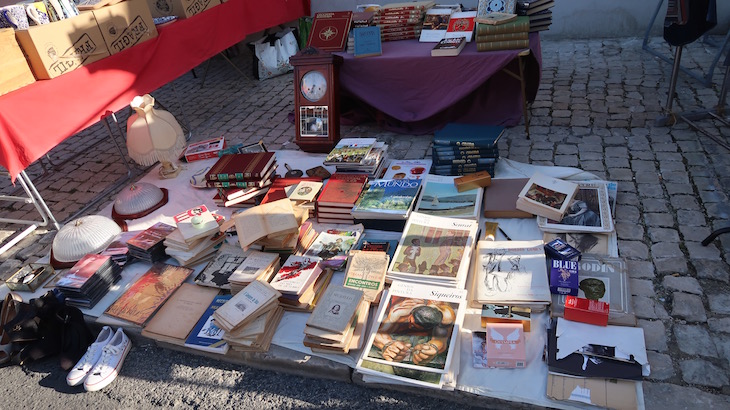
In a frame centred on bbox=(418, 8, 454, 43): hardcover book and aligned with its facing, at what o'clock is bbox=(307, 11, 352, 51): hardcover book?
bbox=(307, 11, 352, 51): hardcover book is roughly at 3 o'clock from bbox=(418, 8, 454, 43): hardcover book.

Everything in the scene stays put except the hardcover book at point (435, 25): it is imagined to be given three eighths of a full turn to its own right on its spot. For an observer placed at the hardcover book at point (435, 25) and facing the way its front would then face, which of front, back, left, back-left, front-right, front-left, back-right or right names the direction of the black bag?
left

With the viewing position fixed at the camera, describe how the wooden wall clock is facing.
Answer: facing the viewer and to the left of the viewer

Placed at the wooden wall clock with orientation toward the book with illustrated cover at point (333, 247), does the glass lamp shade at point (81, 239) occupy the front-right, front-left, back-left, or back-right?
front-right

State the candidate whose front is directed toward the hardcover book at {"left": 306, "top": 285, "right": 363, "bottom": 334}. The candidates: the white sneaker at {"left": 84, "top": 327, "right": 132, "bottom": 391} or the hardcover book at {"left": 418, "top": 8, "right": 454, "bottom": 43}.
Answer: the hardcover book at {"left": 418, "top": 8, "right": 454, "bottom": 43}

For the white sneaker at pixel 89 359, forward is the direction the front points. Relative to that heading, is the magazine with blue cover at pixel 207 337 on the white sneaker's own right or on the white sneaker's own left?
on the white sneaker's own left

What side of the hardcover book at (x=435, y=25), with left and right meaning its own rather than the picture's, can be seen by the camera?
front

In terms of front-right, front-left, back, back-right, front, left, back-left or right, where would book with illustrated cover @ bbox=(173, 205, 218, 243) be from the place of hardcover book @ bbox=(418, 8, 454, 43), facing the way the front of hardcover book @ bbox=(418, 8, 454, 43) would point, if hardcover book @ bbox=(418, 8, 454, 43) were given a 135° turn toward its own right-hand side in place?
left

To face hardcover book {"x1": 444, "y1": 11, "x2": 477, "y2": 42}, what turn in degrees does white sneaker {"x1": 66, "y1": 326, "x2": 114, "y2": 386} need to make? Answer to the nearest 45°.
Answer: approximately 135° to its left

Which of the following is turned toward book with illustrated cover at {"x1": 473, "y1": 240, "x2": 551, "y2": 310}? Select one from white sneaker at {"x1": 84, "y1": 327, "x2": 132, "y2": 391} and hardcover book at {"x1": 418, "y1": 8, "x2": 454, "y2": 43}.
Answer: the hardcover book

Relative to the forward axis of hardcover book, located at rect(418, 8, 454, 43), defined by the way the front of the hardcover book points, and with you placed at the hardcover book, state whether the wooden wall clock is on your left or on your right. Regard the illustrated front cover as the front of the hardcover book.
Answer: on your right

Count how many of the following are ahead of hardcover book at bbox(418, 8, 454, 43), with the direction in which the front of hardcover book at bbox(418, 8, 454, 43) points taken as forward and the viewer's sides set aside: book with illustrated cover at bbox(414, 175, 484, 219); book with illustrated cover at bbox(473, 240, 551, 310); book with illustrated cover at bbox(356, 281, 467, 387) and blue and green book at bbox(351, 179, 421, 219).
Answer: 4

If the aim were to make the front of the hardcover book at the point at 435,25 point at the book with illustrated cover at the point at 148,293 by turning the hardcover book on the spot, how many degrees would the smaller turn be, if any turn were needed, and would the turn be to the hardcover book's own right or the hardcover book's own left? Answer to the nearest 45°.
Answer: approximately 45° to the hardcover book's own right

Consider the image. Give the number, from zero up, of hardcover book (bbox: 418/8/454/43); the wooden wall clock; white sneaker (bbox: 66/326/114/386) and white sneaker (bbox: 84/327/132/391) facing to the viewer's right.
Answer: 0

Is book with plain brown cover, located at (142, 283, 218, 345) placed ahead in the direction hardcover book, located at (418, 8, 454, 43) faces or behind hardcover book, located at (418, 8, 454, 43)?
ahead

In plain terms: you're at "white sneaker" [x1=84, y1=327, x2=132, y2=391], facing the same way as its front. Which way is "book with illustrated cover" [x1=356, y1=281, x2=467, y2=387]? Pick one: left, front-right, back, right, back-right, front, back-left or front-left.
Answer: left

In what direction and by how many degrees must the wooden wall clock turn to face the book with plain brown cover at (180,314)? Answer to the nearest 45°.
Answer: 0° — it already faces it

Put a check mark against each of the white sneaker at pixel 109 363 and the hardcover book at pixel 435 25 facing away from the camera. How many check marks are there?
0

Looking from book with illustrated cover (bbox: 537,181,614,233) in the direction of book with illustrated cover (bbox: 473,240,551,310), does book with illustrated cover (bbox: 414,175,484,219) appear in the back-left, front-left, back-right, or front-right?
front-right

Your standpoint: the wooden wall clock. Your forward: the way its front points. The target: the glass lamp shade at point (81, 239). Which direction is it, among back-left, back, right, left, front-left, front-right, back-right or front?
front
